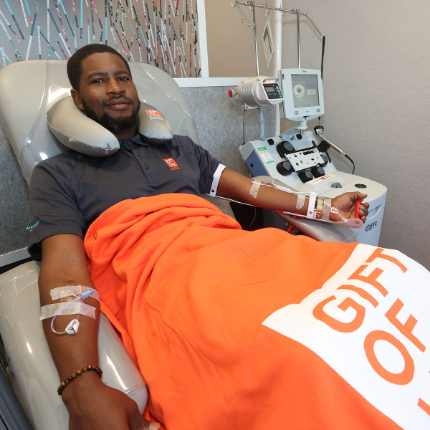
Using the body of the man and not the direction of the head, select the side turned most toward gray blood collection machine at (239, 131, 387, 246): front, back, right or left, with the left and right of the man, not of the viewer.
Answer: left

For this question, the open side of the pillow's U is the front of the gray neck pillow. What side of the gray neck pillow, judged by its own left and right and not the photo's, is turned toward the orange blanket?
front

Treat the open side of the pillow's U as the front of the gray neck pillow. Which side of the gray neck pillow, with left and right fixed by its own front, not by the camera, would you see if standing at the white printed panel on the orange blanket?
front

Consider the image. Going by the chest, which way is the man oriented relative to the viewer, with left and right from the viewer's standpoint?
facing the viewer and to the right of the viewer

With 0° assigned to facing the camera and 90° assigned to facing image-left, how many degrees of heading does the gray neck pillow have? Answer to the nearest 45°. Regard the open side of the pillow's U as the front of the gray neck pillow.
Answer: approximately 315°
